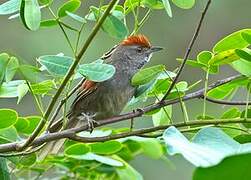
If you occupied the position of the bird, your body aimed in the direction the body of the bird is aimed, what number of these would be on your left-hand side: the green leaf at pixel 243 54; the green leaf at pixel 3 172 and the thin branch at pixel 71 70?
0

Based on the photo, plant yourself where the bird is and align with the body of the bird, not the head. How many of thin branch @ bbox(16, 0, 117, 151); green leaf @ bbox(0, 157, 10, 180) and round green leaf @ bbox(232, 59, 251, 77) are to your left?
0

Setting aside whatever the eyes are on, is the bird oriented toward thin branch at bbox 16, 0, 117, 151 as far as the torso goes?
no

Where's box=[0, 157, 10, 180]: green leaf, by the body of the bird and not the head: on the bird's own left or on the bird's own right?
on the bird's own right

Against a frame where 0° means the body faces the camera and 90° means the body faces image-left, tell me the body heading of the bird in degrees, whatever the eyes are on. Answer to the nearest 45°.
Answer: approximately 270°

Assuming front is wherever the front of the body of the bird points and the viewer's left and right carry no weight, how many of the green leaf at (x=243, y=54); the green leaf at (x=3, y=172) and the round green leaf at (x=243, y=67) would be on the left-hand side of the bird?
0
